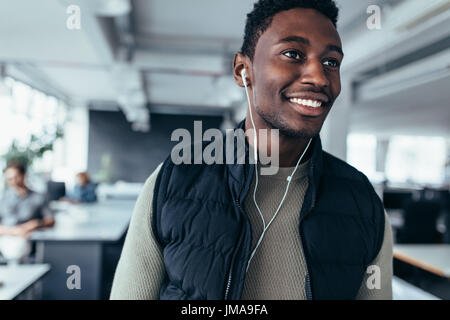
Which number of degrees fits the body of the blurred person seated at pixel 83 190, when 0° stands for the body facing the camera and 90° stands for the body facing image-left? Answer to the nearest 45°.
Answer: approximately 45°

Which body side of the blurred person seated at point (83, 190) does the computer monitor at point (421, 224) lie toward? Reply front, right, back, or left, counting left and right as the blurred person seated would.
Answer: left
